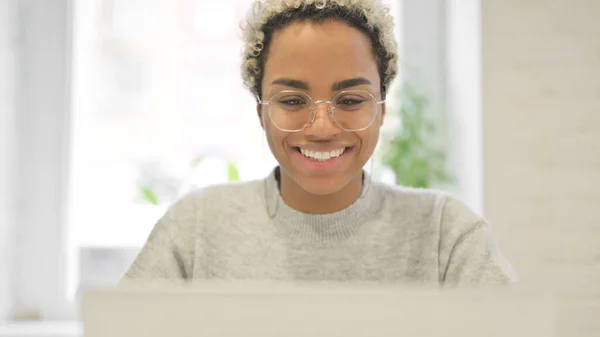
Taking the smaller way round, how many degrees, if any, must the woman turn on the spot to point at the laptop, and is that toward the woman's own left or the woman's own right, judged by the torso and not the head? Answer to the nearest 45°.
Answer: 0° — they already face it

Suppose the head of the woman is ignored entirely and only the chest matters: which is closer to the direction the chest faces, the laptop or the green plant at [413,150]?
the laptop

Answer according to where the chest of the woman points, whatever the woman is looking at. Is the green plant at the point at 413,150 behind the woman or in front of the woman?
behind

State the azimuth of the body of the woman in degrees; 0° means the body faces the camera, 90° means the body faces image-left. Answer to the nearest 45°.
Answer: approximately 0°
